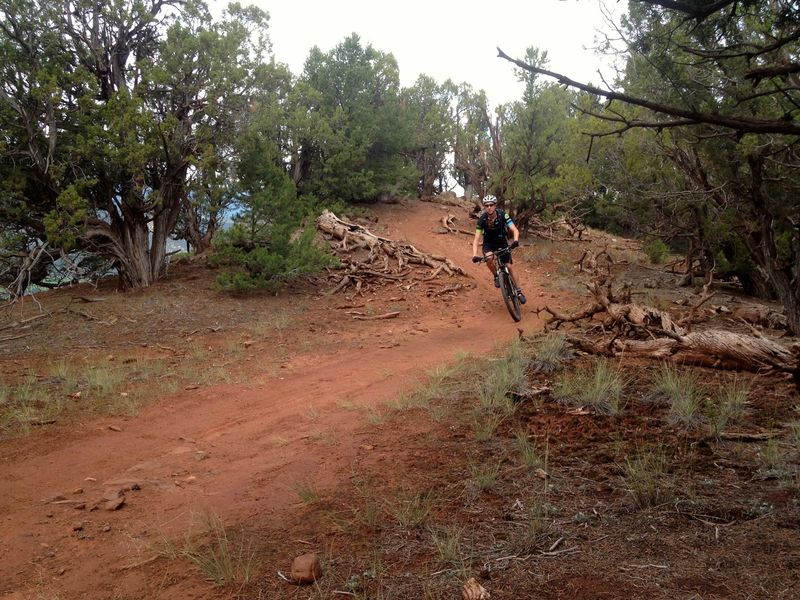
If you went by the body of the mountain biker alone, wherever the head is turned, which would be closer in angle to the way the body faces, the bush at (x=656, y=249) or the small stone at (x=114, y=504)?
the small stone

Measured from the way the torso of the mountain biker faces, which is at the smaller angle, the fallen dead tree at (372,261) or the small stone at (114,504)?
the small stone

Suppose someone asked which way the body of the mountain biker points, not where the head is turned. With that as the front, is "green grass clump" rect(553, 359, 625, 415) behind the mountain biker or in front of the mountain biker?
in front

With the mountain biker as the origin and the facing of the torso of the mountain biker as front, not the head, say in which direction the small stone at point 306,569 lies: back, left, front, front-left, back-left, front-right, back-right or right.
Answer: front

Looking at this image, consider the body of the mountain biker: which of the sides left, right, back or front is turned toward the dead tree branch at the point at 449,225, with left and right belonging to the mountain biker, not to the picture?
back

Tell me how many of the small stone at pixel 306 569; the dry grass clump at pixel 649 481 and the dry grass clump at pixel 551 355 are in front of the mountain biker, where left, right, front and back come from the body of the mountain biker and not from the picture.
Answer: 3

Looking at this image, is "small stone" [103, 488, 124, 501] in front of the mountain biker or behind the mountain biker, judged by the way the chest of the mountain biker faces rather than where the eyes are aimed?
in front

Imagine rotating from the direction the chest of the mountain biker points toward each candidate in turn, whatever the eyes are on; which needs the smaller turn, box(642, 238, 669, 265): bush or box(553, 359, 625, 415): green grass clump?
the green grass clump

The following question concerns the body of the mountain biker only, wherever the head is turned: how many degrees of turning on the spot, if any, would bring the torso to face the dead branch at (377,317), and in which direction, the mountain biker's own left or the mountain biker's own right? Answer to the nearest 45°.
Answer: approximately 135° to the mountain biker's own right

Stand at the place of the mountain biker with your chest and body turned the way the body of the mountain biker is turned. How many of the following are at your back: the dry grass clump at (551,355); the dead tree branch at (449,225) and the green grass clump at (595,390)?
1

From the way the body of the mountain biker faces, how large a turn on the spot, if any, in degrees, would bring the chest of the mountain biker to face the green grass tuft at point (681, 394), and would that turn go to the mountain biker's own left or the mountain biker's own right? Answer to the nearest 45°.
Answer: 0° — they already face it

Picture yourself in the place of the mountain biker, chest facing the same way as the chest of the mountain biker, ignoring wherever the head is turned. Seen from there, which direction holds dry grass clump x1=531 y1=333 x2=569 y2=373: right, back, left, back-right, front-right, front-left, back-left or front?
front

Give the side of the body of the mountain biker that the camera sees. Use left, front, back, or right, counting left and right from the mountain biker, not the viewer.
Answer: front

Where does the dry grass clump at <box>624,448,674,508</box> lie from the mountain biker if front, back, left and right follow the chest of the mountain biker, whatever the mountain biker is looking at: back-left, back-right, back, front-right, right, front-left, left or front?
front
